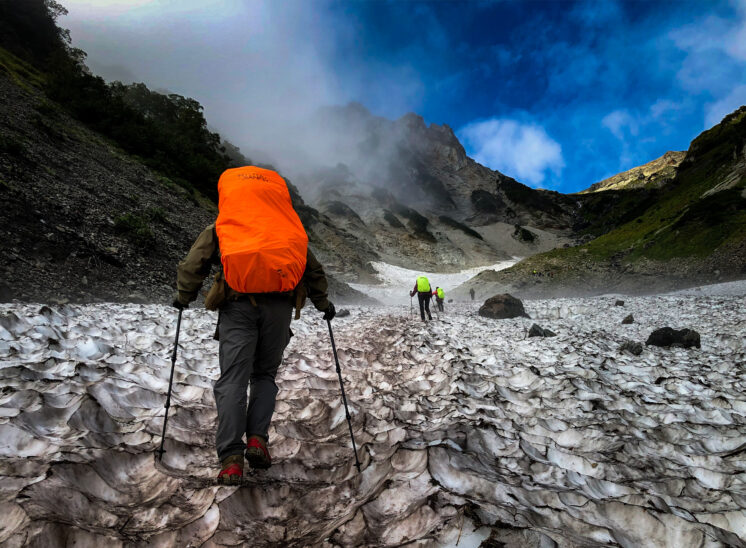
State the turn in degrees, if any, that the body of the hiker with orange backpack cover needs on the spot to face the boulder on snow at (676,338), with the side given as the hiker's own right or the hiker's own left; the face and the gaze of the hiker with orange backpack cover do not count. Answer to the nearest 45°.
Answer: approximately 90° to the hiker's own right

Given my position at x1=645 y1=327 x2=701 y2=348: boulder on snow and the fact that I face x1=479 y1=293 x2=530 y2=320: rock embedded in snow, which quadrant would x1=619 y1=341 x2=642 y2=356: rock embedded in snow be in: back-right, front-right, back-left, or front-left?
back-left

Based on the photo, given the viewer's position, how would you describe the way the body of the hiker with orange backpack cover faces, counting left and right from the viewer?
facing away from the viewer

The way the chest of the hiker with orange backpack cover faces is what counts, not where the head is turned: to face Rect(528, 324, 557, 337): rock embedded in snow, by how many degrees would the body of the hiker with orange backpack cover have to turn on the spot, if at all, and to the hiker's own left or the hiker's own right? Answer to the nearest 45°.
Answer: approximately 45° to the hiker's own right

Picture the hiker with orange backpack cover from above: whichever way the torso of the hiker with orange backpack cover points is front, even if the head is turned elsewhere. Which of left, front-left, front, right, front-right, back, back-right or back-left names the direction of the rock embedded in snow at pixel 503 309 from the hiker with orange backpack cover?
front-right

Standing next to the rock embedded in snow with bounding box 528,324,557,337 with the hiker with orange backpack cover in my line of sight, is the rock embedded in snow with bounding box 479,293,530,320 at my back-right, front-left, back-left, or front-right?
back-right
